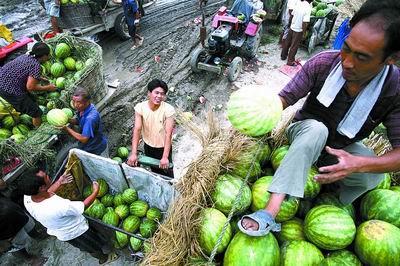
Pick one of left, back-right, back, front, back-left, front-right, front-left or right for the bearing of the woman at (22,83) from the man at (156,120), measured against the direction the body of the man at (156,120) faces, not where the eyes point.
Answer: back-right

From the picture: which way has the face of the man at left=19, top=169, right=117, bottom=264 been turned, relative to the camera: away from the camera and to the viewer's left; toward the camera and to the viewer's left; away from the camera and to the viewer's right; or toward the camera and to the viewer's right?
away from the camera and to the viewer's right

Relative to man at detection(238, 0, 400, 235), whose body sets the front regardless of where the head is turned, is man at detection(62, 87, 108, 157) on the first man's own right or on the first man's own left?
on the first man's own right

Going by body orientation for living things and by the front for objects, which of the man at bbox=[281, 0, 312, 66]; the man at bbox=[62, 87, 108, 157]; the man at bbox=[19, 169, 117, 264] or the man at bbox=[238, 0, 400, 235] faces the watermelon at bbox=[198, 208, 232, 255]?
the man at bbox=[238, 0, 400, 235]

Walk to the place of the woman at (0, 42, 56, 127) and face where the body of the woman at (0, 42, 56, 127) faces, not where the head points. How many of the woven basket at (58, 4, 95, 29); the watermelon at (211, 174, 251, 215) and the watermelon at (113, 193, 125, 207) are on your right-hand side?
2

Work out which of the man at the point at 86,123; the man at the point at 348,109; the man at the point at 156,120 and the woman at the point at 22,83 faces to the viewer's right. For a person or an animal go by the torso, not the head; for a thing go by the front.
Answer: the woman at the point at 22,83

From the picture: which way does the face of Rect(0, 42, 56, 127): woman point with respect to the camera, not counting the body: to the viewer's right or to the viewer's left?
to the viewer's right

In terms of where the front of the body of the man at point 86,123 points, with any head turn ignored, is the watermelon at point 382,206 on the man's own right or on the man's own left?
on the man's own left

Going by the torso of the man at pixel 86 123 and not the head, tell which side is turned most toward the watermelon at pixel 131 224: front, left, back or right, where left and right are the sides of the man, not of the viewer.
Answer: left

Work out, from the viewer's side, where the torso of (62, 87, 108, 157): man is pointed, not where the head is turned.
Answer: to the viewer's left

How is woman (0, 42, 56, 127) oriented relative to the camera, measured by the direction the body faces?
to the viewer's right

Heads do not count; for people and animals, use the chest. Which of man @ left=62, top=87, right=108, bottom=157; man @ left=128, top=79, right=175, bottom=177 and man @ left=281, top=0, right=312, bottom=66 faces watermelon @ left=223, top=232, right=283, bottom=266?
man @ left=128, top=79, right=175, bottom=177

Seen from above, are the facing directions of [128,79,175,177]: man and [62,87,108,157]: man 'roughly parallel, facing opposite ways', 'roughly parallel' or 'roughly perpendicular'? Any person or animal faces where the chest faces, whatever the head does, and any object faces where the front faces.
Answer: roughly perpendicular

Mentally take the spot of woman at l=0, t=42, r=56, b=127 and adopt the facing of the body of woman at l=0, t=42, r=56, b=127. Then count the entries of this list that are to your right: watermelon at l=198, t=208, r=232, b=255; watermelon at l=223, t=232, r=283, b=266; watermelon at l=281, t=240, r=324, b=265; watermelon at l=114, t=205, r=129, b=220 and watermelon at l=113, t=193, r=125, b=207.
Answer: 5

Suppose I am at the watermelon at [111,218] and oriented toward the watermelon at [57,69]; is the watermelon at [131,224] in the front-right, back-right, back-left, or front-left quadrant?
back-right
